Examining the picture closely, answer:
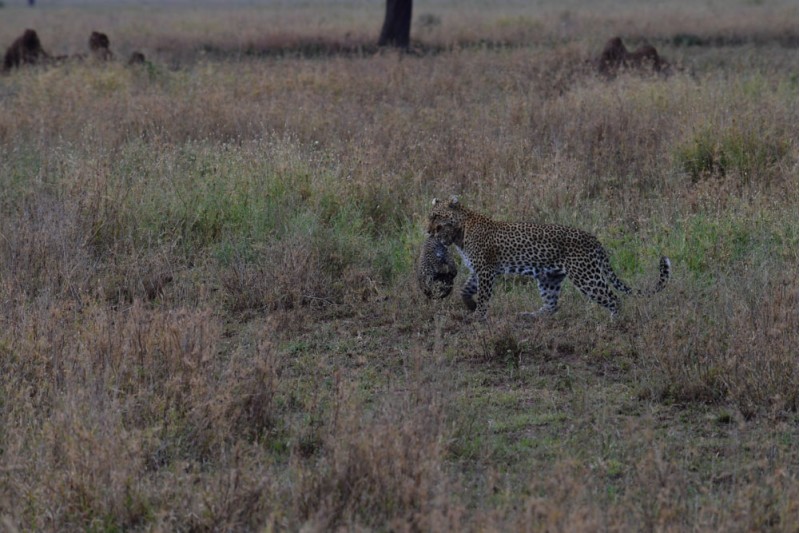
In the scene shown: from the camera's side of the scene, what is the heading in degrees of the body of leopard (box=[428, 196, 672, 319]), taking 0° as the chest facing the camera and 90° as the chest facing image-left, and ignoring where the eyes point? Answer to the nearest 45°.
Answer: approximately 90°
